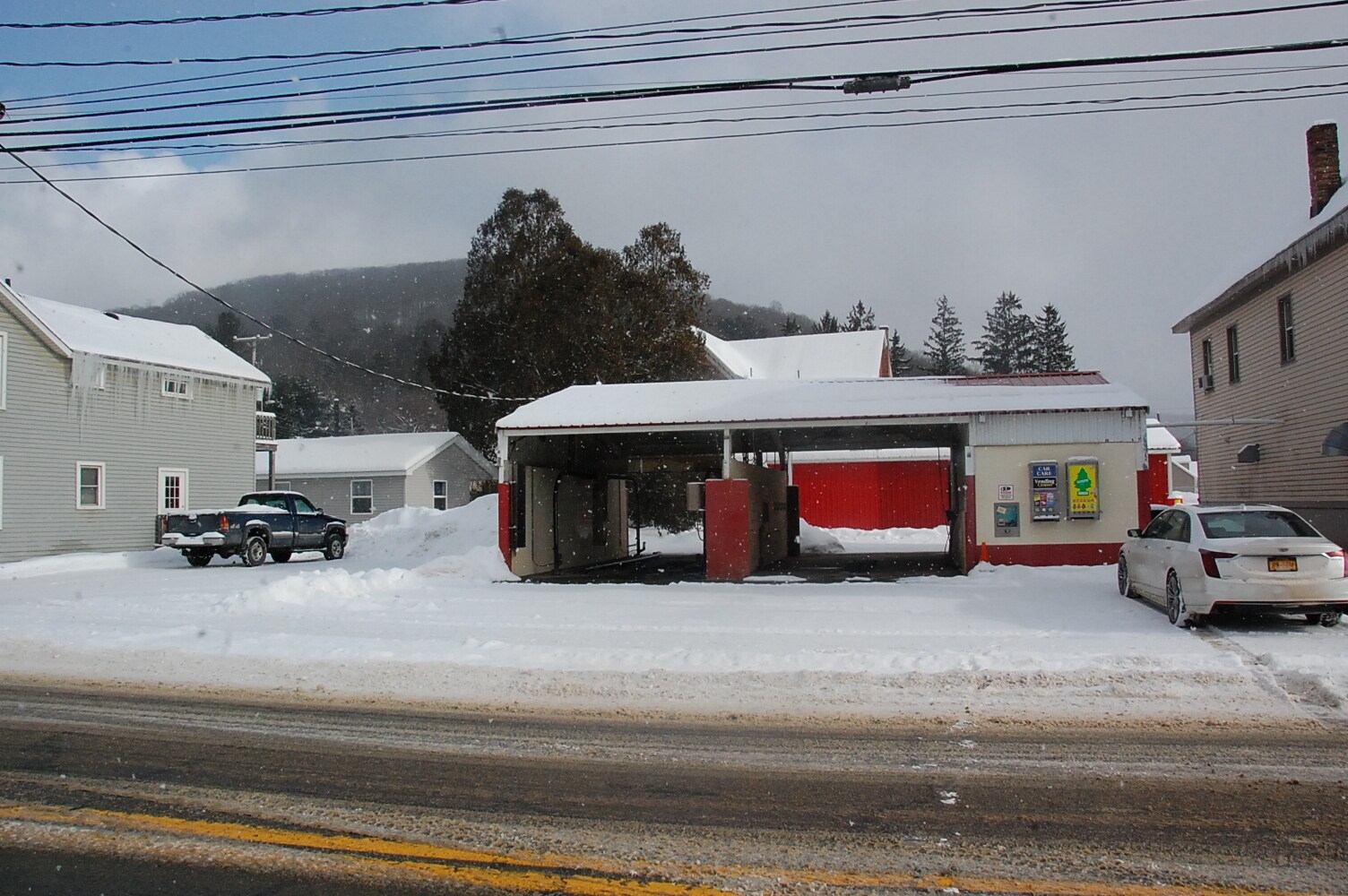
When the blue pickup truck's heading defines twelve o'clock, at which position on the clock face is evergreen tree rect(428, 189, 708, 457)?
The evergreen tree is roughly at 12 o'clock from the blue pickup truck.

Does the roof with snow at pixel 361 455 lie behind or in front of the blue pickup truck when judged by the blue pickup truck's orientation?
in front

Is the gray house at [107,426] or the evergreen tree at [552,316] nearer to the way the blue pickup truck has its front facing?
the evergreen tree

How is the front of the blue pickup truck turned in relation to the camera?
facing away from the viewer and to the right of the viewer

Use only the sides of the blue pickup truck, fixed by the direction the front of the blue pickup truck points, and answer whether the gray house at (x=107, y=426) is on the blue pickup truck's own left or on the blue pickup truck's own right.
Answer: on the blue pickup truck's own left

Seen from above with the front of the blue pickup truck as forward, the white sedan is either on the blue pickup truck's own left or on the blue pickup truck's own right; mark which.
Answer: on the blue pickup truck's own right
